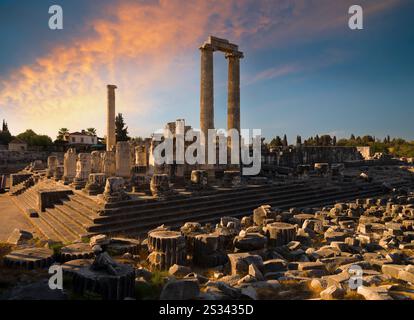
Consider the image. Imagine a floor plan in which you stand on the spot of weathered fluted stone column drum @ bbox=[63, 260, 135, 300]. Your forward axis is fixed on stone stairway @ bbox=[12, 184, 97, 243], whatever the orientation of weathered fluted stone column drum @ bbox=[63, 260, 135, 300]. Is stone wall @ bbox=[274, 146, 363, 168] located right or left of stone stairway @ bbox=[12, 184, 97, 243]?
right

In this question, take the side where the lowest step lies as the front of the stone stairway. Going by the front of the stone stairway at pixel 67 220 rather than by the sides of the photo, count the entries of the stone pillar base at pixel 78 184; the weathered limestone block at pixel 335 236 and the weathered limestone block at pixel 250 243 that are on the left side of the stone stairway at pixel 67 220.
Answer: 2

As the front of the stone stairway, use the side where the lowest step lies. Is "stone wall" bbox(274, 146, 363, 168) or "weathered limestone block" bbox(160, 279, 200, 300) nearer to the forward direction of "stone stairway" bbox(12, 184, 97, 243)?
the weathered limestone block

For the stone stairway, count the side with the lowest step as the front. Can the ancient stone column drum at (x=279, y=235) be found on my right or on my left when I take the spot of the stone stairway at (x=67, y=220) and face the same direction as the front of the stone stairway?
on my left

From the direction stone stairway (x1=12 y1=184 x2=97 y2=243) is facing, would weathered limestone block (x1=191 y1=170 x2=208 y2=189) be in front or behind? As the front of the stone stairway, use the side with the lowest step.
behind

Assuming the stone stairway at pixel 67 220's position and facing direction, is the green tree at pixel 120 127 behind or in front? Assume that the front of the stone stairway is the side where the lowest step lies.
behind

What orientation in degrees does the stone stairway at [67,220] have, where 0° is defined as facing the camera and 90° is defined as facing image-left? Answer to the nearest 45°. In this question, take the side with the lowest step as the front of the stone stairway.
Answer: approximately 45°

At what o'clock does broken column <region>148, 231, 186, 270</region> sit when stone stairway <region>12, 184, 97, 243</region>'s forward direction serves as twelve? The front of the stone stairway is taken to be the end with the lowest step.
The broken column is roughly at 10 o'clock from the stone stairway.

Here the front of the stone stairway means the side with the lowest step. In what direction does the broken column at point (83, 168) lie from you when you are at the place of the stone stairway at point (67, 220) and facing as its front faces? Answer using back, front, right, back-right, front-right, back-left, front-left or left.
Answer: back-right
